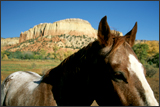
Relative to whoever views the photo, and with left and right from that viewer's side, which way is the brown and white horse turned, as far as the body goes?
facing the viewer and to the right of the viewer
